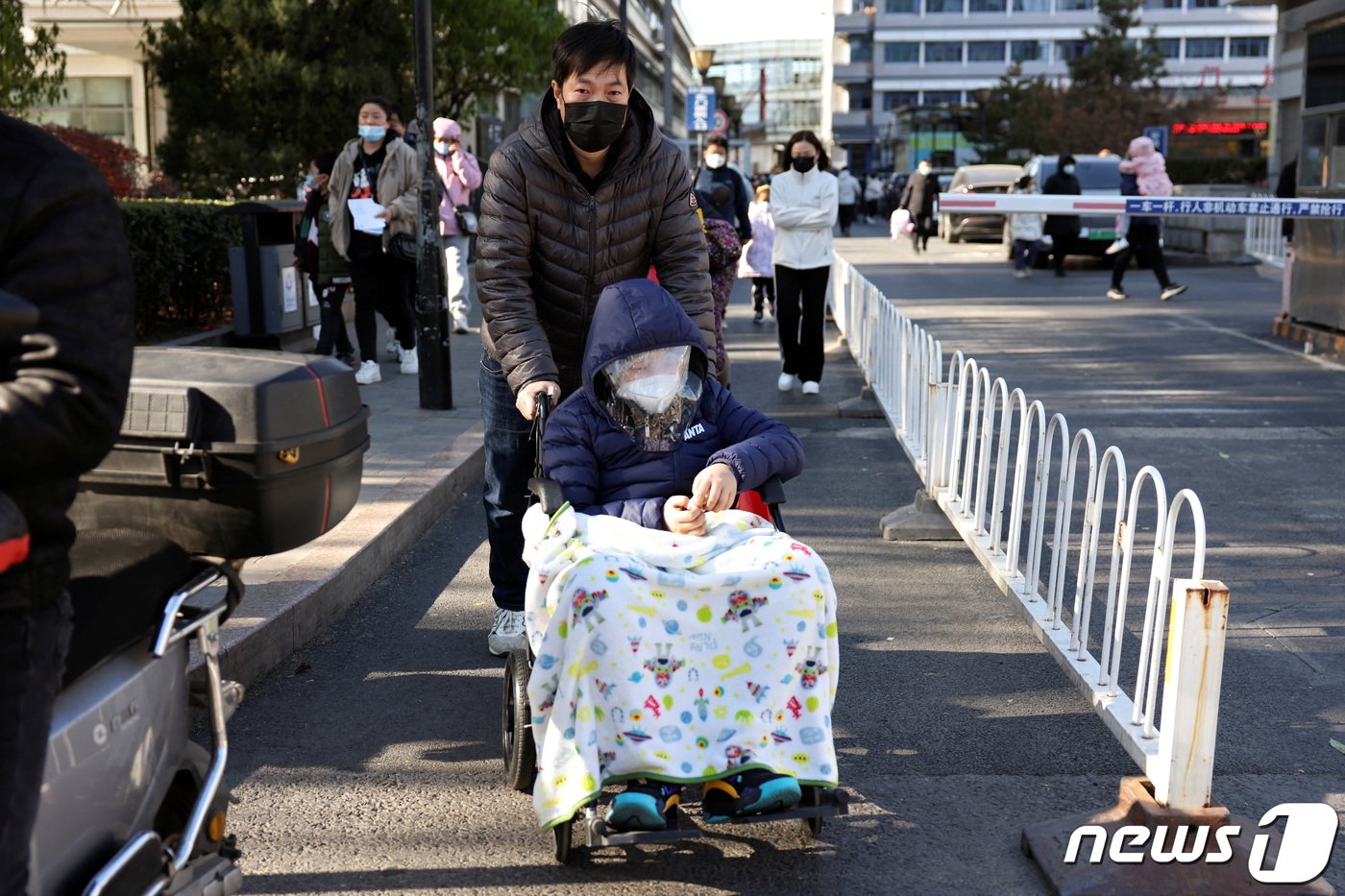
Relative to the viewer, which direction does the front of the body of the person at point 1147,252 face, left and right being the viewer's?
facing to the right of the viewer

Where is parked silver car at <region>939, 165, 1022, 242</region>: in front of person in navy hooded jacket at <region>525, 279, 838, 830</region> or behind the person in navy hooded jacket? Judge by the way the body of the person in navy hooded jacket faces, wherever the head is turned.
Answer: behind

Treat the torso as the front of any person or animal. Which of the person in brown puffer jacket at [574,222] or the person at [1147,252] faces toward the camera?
the person in brown puffer jacket at [574,222]

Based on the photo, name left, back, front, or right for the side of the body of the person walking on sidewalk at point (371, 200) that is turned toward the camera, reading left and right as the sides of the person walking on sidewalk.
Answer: front

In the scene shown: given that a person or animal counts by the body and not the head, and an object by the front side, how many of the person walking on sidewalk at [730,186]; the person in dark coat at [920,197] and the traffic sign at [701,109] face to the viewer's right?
0

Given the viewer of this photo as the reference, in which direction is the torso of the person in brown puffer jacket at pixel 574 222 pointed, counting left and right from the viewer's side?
facing the viewer

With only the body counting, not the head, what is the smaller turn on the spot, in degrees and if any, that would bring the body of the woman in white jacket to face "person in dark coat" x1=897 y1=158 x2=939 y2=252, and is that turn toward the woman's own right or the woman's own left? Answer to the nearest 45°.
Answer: approximately 180°

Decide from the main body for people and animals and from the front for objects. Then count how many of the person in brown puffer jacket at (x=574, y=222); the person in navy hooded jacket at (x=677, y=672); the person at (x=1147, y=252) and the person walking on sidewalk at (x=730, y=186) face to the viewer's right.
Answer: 1

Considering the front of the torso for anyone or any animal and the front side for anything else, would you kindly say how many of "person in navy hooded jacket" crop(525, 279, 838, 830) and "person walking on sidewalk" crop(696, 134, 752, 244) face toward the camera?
2

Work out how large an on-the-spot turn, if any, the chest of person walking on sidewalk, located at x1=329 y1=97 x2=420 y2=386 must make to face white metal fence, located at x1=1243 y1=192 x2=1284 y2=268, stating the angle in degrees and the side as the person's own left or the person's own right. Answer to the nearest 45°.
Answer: approximately 135° to the person's own left

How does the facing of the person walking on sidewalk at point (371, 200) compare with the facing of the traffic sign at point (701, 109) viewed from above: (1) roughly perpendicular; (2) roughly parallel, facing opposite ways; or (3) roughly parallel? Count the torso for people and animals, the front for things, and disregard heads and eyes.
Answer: roughly parallel

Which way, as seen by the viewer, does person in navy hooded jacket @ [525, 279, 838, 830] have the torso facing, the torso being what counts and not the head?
toward the camera

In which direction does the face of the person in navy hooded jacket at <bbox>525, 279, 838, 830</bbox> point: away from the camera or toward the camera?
toward the camera

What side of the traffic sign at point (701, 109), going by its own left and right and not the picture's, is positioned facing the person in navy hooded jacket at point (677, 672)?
front
